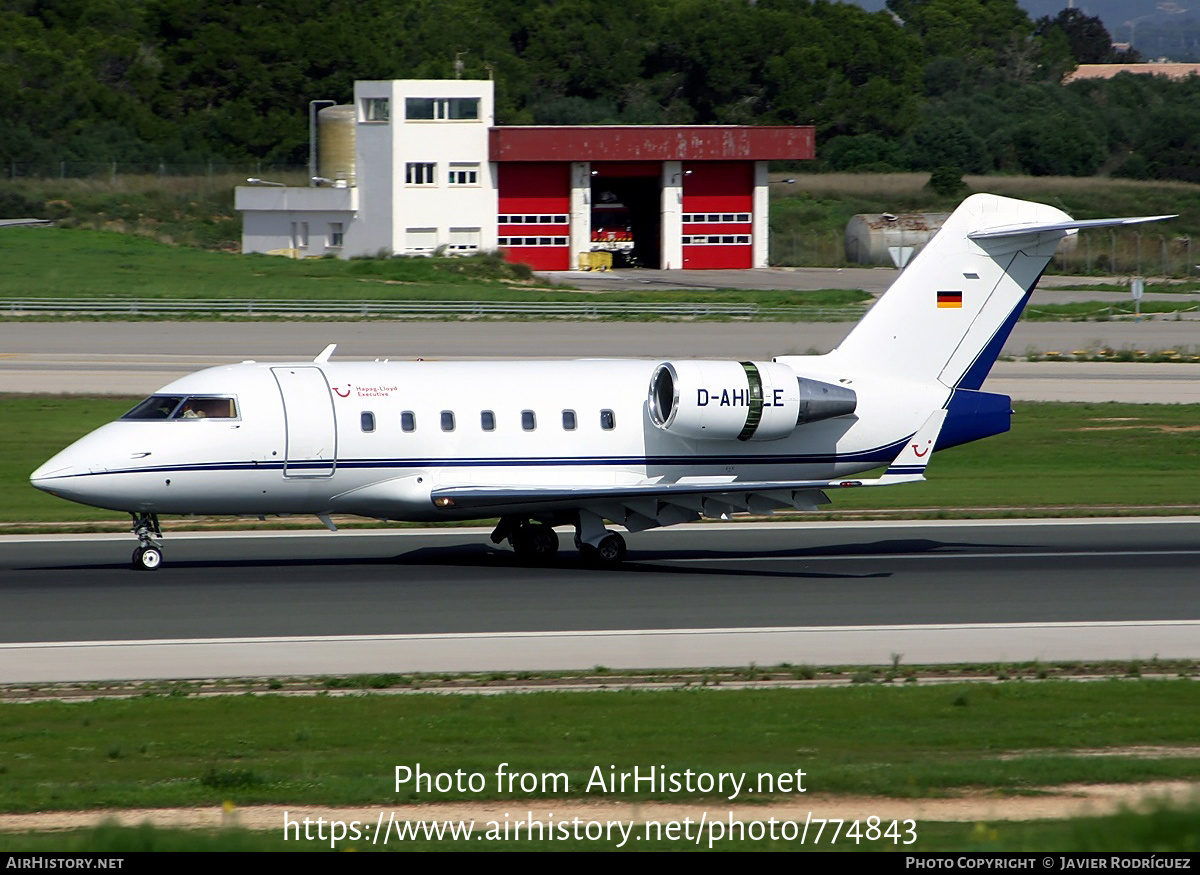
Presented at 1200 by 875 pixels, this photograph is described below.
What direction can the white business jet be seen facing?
to the viewer's left
